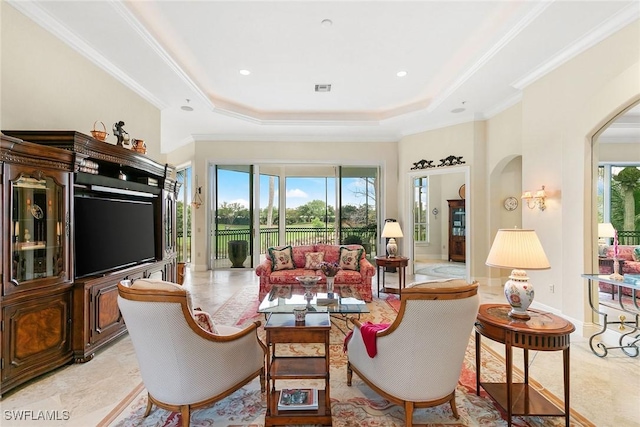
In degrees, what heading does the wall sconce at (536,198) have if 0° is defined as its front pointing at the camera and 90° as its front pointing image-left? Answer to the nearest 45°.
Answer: approximately 45°

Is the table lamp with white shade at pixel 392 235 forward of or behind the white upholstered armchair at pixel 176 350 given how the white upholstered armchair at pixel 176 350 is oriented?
forward

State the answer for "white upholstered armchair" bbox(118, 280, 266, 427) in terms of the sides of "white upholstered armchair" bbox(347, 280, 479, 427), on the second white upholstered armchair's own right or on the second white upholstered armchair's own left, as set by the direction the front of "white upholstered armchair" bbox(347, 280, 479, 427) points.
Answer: on the second white upholstered armchair's own left

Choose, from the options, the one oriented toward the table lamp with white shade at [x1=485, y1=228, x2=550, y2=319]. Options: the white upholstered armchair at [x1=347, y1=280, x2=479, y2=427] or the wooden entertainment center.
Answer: the wooden entertainment center

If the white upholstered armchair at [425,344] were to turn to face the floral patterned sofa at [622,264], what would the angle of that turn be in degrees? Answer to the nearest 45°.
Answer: approximately 90° to its right

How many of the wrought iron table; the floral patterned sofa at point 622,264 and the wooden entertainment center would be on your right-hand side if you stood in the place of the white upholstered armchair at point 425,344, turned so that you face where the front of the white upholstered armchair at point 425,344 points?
2

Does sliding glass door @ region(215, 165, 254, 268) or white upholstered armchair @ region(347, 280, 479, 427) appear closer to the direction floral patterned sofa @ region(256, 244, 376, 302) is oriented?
the white upholstered armchair

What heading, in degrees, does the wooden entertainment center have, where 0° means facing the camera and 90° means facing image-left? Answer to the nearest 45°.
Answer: approximately 315°

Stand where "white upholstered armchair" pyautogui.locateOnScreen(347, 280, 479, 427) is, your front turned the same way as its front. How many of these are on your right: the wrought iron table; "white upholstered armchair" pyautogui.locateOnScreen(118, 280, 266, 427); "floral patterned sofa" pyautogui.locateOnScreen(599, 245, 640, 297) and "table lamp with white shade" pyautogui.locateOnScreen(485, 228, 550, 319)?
3

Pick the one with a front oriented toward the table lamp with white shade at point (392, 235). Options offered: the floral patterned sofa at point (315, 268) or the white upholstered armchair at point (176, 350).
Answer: the white upholstered armchair

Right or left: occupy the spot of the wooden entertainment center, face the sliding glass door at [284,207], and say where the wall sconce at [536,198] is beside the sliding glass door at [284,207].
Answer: right

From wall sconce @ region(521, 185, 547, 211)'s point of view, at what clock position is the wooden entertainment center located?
The wooden entertainment center is roughly at 12 o'clock from the wall sconce.

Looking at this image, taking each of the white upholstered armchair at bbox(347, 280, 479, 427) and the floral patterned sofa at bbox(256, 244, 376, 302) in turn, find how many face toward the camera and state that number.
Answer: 1

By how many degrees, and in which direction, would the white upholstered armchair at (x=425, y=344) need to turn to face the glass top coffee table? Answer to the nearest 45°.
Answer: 0° — it already faces it

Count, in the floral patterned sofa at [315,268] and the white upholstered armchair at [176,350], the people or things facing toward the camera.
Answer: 1
